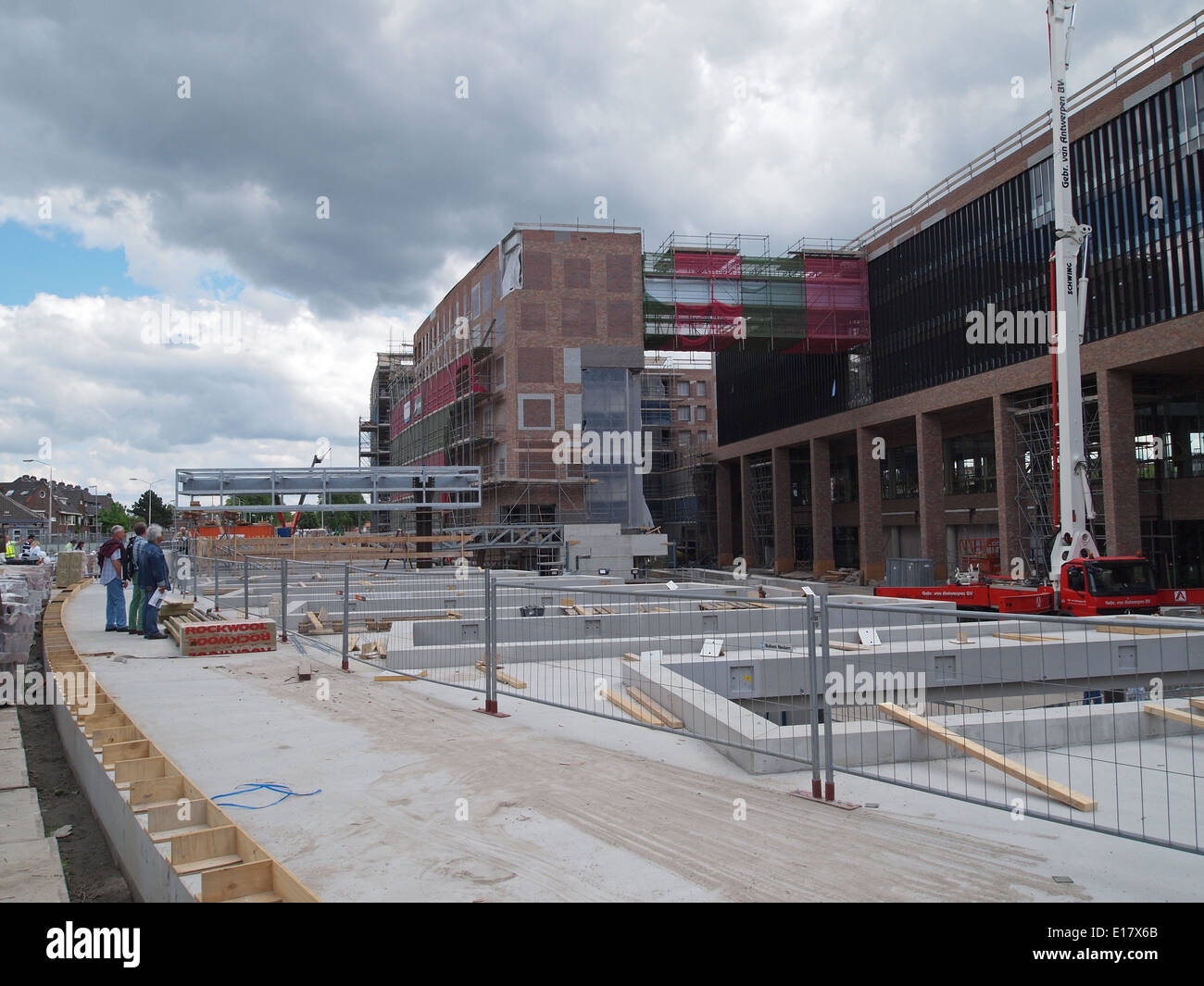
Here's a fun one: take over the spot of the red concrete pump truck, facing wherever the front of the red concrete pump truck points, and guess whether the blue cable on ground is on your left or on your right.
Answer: on your right

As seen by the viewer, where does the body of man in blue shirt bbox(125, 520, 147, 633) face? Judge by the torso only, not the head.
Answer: to the viewer's right

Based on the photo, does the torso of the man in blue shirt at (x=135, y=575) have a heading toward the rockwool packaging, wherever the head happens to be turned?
no

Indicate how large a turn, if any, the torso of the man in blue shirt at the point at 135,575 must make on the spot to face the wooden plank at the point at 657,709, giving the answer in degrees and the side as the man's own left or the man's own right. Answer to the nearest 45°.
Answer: approximately 45° to the man's own right

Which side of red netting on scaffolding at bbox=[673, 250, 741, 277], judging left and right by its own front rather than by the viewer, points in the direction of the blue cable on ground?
front

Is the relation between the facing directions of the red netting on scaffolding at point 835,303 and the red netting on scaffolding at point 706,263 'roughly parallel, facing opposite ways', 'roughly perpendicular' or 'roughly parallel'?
roughly parallel

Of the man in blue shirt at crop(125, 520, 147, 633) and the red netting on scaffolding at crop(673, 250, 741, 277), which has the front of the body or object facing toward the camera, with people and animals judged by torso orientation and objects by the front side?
the red netting on scaffolding

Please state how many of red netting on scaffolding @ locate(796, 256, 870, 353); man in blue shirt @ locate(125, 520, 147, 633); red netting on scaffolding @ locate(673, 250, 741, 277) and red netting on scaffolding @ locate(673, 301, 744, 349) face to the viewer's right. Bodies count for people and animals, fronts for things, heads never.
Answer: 1

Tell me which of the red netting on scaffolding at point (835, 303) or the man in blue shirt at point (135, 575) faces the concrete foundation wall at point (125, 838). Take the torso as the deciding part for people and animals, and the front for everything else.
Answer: the red netting on scaffolding

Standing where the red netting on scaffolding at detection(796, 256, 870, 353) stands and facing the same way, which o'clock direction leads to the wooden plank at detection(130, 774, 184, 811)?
The wooden plank is roughly at 12 o'clock from the red netting on scaffolding.

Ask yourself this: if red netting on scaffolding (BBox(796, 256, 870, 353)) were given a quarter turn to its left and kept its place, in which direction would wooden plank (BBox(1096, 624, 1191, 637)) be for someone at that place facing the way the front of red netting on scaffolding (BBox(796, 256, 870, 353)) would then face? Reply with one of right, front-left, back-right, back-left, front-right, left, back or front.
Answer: right

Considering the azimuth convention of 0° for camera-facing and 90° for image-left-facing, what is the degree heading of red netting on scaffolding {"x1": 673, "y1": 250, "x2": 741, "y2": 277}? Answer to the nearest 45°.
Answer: approximately 0°

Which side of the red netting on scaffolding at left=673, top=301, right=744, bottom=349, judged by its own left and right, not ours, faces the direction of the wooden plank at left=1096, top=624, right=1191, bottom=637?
front

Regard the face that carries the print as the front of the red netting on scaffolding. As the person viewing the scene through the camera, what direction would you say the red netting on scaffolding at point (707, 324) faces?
facing the viewer

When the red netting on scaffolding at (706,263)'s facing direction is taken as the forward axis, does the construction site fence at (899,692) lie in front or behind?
in front

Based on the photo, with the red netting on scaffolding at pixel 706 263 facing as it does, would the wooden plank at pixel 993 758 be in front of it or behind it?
in front

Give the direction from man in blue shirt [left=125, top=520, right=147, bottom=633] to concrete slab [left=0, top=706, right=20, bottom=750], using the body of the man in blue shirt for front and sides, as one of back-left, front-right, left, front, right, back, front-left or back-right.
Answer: right
